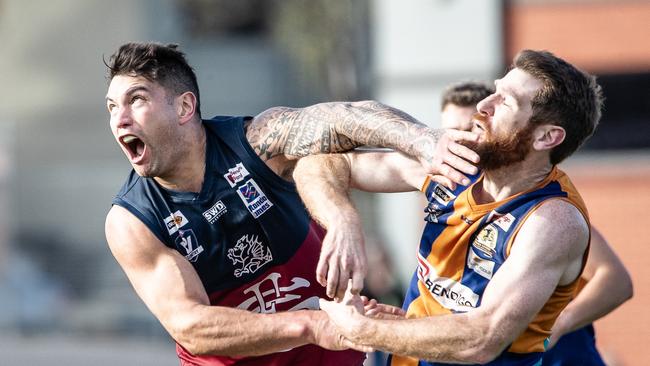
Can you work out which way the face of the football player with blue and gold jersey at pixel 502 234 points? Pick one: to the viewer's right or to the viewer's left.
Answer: to the viewer's left
